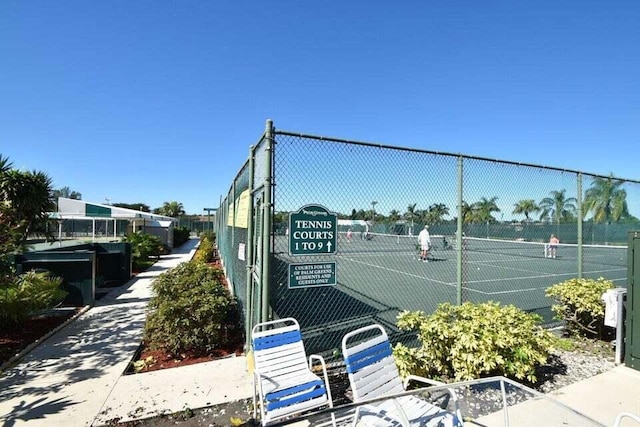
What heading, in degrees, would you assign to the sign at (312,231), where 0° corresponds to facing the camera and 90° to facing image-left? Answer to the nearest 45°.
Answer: approximately 0°

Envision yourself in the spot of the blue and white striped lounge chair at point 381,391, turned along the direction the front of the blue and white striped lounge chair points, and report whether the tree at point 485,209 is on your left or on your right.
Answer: on your left

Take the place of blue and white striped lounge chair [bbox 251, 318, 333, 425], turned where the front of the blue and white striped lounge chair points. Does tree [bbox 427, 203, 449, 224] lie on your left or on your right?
on your left

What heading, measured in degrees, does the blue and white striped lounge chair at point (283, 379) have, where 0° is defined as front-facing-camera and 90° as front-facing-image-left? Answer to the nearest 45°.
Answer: approximately 315°

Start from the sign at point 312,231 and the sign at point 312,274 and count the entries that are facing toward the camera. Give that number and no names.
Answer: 2

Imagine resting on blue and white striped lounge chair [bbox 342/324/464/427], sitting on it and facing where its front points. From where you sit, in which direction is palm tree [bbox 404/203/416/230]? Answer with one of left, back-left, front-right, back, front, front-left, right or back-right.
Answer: back-left

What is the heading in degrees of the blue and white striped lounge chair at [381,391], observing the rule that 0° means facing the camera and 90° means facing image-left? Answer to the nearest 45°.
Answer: approximately 315°
